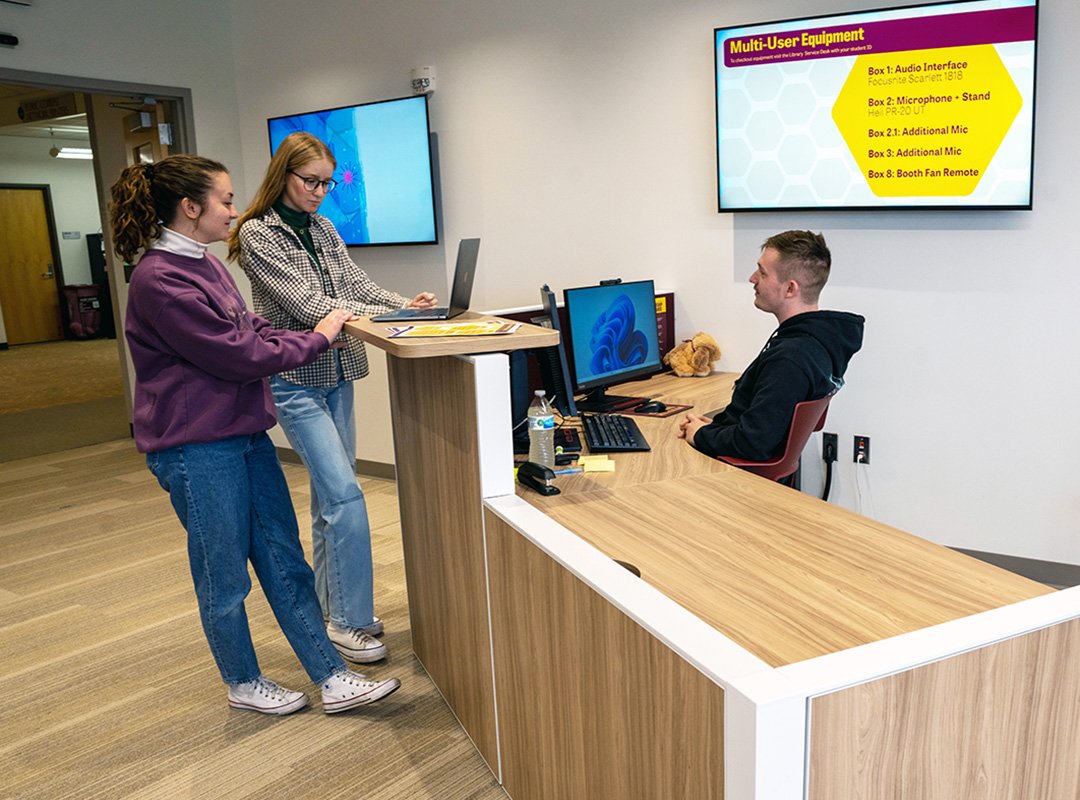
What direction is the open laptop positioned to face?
to the viewer's left

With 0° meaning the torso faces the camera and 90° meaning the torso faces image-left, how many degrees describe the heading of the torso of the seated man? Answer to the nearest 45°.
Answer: approximately 90°

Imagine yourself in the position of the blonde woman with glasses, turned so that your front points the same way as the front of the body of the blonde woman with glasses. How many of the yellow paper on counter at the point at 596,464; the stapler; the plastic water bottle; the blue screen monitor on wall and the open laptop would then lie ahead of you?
4

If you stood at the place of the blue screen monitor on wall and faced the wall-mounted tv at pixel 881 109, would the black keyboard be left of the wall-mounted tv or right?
right

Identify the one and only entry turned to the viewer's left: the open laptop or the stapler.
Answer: the open laptop

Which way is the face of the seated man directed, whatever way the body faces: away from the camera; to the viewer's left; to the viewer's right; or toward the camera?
to the viewer's left

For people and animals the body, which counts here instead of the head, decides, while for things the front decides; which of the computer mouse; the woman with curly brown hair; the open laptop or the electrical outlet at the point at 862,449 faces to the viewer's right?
the woman with curly brown hair

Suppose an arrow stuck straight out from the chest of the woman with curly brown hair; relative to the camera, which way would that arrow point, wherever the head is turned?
to the viewer's right

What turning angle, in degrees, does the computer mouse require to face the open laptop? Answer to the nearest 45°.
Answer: approximately 45° to its left
